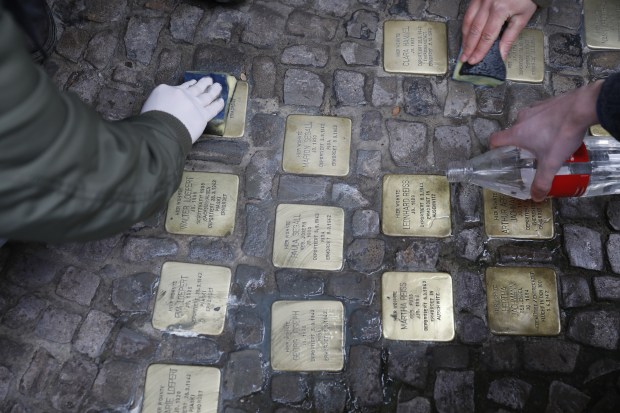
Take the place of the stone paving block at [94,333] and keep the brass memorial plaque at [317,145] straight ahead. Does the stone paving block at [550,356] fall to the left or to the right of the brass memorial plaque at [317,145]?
right

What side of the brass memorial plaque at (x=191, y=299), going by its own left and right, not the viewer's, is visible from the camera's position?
front

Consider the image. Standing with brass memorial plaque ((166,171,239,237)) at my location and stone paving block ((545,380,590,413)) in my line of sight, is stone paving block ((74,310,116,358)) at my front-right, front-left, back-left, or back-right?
back-right

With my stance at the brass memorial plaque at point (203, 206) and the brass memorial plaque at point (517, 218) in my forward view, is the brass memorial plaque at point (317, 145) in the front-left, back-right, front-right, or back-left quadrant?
front-left
